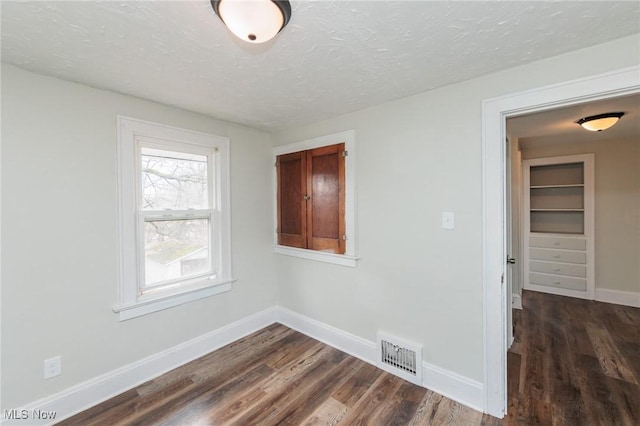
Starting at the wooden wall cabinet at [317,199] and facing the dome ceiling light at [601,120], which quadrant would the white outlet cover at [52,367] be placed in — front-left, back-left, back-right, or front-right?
back-right

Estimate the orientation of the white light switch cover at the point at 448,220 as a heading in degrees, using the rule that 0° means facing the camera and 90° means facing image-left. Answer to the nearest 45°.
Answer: approximately 0°

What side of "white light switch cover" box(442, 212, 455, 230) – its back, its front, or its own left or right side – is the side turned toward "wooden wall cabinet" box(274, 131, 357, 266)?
right

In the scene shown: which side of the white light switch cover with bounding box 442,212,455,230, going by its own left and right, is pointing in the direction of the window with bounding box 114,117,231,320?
right

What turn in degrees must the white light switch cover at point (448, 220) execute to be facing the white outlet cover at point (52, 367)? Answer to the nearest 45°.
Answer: approximately 45° to its right

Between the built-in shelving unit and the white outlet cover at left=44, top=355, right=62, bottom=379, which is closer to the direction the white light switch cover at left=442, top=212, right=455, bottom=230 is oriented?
the white outlet cover

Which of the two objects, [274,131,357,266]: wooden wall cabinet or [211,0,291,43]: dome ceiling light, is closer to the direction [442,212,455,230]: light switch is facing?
the dome ceiling light

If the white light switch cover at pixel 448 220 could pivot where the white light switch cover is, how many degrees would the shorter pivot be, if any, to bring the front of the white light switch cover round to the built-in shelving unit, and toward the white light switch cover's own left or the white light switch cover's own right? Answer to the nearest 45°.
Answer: approximately 135° to the white light switch cover's own left

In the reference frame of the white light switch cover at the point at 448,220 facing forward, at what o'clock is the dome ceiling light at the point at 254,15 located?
The dome ceiling light is roughly at 1 o'clock from the white light switch cover.

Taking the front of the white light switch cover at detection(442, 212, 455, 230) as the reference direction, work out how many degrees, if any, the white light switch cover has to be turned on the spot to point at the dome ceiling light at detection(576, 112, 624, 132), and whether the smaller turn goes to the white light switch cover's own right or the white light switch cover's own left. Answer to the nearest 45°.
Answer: approximately 135° to the white light switch cover's own left

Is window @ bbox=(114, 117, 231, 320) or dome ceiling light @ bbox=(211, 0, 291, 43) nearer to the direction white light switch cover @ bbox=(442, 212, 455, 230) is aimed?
the dome ceiling light
